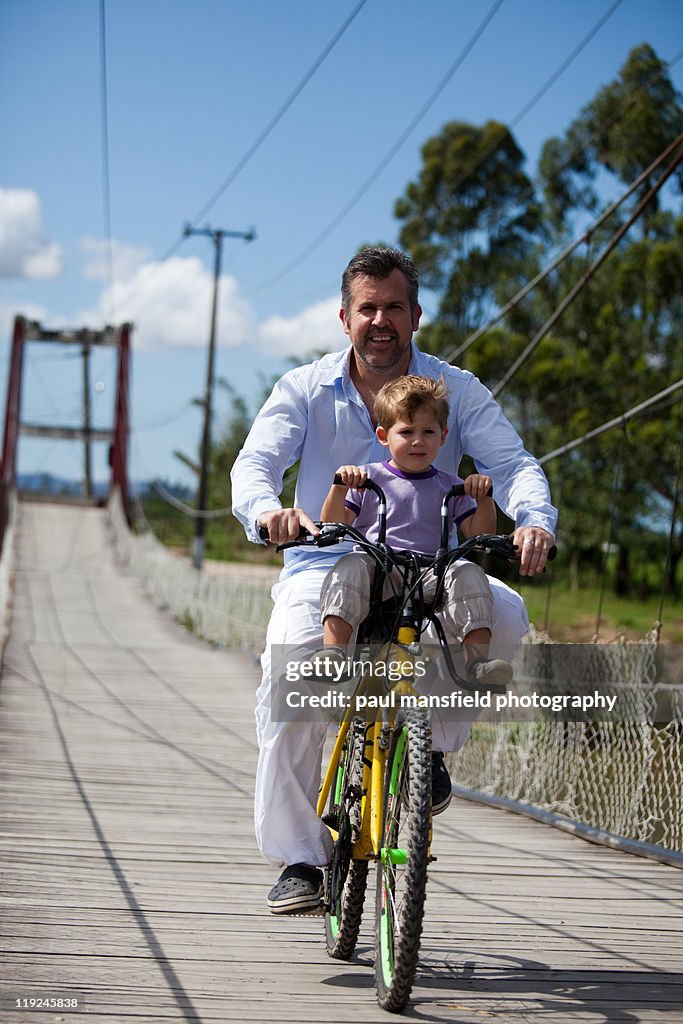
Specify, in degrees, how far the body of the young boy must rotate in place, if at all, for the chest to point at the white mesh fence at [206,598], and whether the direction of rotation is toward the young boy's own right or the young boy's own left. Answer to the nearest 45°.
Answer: approximately 180°

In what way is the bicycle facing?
toward the camera

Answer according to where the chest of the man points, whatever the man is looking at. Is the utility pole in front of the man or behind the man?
behind

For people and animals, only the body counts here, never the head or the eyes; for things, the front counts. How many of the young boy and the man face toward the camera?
2

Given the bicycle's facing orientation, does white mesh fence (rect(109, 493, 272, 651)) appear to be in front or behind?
behind

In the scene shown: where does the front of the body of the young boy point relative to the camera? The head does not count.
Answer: toward the camera

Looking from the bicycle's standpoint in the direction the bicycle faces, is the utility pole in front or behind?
behind

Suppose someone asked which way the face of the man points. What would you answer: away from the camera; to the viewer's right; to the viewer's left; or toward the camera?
toward the camera

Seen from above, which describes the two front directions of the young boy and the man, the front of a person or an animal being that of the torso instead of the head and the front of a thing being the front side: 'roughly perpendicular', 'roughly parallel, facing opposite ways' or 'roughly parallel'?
roughly parallel

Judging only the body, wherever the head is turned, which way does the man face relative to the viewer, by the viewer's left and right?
facing the viewer

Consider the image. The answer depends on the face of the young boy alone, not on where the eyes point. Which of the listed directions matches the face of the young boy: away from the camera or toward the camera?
toward the camera

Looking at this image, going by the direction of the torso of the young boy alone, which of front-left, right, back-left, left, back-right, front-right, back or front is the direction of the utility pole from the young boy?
back
